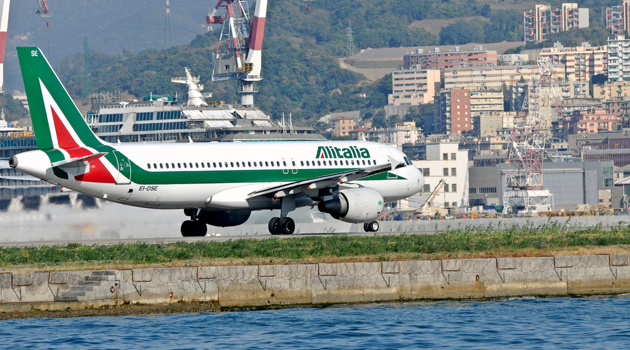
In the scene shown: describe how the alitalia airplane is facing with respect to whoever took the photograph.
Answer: facing away from the viewer and to the right of the viewer
